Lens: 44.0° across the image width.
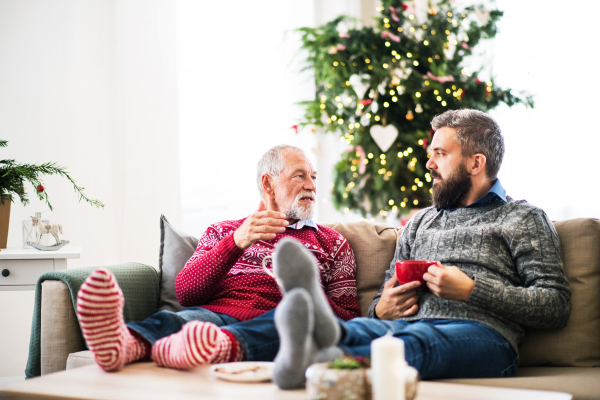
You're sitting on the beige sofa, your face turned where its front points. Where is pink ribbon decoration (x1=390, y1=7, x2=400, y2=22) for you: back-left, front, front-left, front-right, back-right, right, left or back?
back

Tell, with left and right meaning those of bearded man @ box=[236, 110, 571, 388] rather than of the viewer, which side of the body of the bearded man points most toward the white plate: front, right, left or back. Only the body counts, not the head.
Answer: front

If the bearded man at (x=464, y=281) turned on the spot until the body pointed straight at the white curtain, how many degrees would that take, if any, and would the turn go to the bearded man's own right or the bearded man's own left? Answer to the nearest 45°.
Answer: approximately 90° to the bearded man's own right

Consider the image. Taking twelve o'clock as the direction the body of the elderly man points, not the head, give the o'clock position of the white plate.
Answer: The white plate is roughly at 12 o'clock from the elderly man.

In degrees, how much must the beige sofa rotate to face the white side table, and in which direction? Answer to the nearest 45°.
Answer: approximately 90° to its right

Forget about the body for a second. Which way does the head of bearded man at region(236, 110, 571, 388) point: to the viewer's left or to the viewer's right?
to the viewer's left

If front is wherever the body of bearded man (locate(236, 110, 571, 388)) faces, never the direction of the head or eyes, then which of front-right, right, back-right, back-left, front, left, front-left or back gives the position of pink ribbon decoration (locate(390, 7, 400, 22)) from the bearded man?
back-right

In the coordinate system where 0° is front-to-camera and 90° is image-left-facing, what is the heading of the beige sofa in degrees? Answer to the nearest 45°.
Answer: approximately 0°

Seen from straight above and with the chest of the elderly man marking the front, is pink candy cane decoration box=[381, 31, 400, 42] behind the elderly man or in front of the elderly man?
behind

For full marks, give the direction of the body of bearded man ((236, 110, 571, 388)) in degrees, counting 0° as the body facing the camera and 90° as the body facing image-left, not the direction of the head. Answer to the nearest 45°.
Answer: approximately 45°

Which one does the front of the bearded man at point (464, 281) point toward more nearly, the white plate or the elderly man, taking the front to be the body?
the white plate
